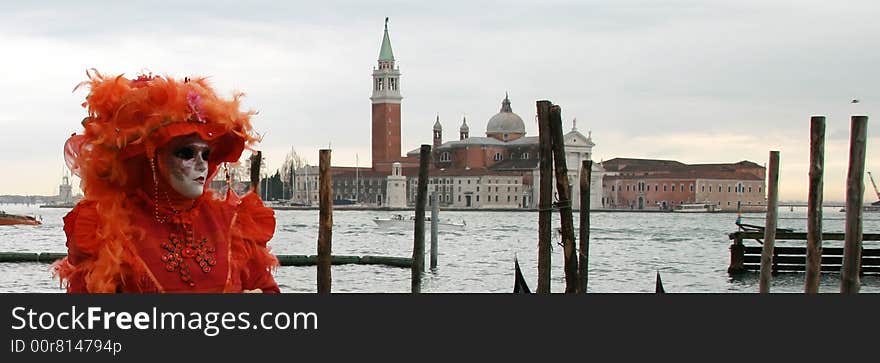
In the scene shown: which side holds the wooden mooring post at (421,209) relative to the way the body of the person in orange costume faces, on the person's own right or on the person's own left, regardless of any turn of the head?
on the person's own left

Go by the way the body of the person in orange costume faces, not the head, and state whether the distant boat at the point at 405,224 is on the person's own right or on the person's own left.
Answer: on the person's own left

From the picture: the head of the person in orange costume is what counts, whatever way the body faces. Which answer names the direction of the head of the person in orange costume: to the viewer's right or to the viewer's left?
to the viewer's right

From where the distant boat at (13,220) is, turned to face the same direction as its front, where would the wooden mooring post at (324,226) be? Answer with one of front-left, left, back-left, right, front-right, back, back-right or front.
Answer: right

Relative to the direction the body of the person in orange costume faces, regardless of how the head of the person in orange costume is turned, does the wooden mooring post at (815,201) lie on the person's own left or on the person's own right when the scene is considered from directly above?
on the person's own left

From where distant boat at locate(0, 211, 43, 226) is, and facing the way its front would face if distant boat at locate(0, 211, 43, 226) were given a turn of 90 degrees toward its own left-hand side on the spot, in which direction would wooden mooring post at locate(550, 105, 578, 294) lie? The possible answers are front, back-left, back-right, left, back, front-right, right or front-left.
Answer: back

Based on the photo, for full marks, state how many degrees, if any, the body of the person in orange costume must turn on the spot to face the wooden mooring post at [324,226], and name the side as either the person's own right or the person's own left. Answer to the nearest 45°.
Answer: approximately 135° to the person's own left

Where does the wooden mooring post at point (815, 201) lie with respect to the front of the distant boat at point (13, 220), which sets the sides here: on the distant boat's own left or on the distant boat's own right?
on the distant boat's own right

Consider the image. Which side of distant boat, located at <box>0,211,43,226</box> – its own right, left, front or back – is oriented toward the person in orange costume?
right
